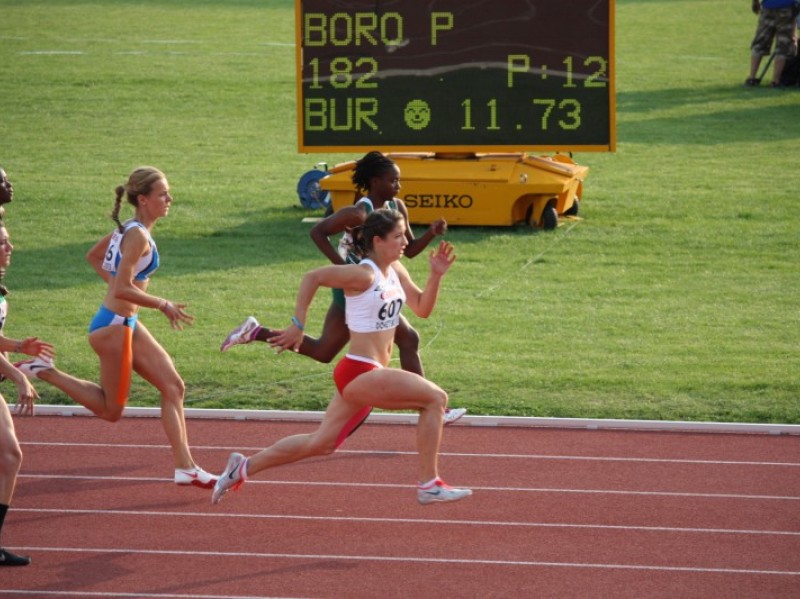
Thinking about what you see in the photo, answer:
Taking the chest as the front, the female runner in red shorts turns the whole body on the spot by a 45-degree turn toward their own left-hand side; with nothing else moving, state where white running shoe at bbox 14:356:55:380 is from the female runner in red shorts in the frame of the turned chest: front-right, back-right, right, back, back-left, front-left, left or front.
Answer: back-left

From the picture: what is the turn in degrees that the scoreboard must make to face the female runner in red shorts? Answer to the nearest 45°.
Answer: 0° — it already faces them

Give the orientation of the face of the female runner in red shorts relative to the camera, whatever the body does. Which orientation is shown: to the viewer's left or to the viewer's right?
to the viewer's right

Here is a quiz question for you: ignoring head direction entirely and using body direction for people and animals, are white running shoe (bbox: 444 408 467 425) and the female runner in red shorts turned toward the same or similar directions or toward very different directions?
same or similar directions

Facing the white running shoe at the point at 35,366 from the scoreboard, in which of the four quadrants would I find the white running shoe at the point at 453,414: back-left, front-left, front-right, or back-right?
front-left

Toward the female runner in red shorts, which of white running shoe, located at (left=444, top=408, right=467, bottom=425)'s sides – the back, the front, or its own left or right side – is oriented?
right

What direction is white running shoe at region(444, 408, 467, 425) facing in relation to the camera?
to the viewer's right

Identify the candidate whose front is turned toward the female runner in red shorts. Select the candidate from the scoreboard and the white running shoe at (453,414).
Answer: the scoreboard

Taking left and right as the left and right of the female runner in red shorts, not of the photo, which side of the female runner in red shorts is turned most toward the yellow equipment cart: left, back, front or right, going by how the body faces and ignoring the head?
left

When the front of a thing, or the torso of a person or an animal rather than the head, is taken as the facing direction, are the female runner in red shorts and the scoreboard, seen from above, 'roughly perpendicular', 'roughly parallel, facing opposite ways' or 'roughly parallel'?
roughly perpendicular

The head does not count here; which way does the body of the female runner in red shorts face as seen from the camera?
to the viewer's right

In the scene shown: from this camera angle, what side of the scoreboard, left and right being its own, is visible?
front

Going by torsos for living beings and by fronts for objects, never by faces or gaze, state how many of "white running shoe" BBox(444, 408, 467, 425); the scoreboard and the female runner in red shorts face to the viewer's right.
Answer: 2
